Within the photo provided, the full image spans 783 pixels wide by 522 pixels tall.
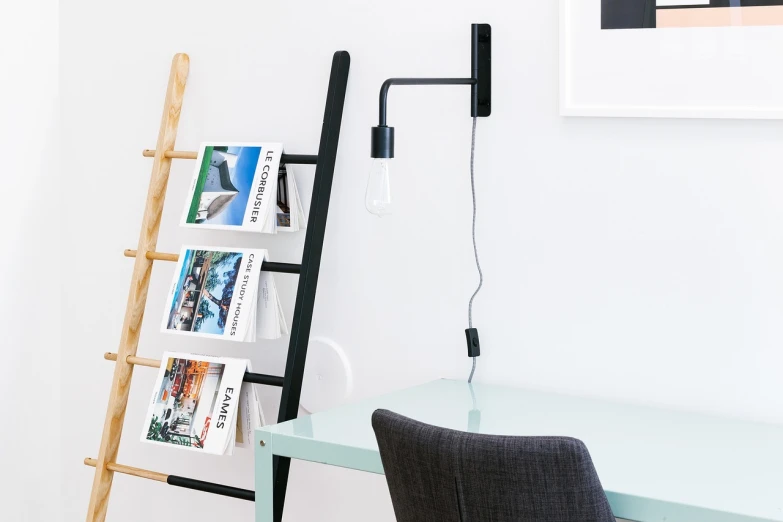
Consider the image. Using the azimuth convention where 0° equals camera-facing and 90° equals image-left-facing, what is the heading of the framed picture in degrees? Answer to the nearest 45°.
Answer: approximately 0°

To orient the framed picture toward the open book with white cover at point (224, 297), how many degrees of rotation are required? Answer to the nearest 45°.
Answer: approximately 90° to its right

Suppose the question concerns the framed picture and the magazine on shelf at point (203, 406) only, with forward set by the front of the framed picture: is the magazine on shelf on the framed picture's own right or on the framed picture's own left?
on the framed picture's own right

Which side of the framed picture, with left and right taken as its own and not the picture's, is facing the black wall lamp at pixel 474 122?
right

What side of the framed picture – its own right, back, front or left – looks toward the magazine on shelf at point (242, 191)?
right
